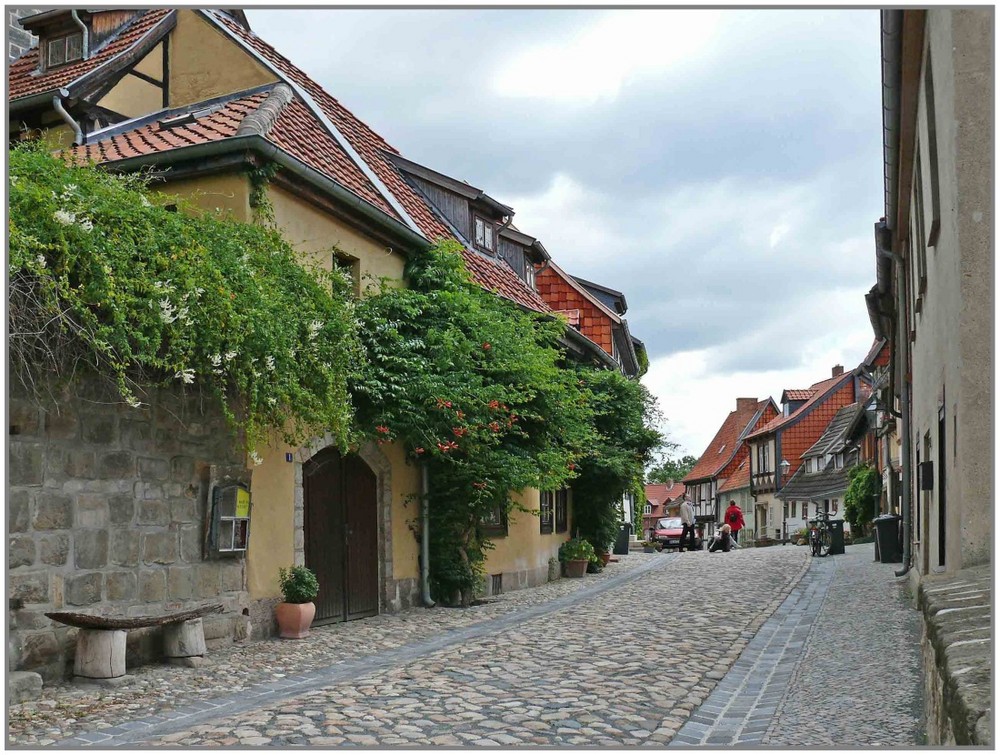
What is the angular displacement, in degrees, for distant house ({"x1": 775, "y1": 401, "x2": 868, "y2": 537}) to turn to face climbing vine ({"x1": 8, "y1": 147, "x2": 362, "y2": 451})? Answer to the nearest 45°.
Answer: approximately 45° to its left

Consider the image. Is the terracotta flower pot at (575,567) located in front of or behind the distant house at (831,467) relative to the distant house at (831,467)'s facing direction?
in front

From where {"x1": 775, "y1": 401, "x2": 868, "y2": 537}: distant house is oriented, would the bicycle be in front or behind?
in front

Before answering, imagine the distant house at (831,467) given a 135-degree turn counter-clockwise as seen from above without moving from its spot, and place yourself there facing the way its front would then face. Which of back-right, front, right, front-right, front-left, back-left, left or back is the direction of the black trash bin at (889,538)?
right

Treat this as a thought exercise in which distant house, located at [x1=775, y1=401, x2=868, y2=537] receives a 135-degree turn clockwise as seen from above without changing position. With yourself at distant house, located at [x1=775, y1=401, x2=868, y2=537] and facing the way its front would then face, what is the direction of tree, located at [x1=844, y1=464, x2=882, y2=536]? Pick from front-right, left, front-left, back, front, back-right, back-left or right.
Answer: back

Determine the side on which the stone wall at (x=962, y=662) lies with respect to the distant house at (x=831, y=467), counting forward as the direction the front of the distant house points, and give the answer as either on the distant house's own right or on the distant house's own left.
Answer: on the distant house's own left

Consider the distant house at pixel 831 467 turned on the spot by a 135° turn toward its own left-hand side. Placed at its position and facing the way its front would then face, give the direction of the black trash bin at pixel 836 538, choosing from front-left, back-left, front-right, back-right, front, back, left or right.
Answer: right

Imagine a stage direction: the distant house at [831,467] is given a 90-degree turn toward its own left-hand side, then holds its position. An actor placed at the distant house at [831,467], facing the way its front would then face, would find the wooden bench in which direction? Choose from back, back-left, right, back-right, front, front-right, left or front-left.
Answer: front-right

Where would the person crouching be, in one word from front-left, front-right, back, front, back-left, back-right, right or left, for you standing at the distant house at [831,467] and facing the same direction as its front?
front-left

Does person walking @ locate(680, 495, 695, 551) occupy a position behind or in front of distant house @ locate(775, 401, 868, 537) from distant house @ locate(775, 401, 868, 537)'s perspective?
in front

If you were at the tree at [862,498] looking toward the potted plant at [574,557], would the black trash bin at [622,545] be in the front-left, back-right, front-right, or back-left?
front-right

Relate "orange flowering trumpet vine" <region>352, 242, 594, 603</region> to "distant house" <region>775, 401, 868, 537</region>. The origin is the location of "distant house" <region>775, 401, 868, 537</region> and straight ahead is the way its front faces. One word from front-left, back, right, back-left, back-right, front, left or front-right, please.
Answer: front-left

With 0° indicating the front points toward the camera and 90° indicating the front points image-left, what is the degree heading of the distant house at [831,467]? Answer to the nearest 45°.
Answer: approximately 45°

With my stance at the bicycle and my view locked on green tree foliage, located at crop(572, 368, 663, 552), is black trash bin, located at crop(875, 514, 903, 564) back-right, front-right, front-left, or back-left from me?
front-left
